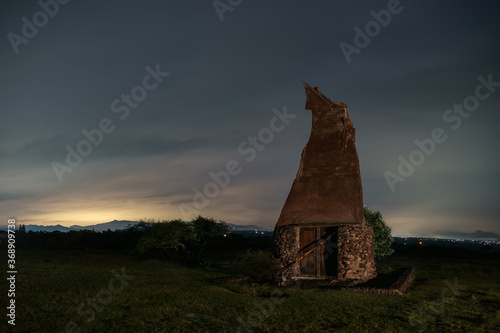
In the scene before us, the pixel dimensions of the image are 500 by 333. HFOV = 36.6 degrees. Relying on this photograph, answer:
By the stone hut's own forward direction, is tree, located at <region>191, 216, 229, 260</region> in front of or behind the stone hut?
behind

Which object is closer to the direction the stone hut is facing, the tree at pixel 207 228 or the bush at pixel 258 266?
the bush

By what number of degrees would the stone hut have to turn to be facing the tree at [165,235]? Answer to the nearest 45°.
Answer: approximately 135° to its right

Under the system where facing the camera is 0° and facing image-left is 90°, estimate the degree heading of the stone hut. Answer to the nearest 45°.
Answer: approximately 0°

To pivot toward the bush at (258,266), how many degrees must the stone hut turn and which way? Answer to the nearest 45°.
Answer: approximately 90° to its right
